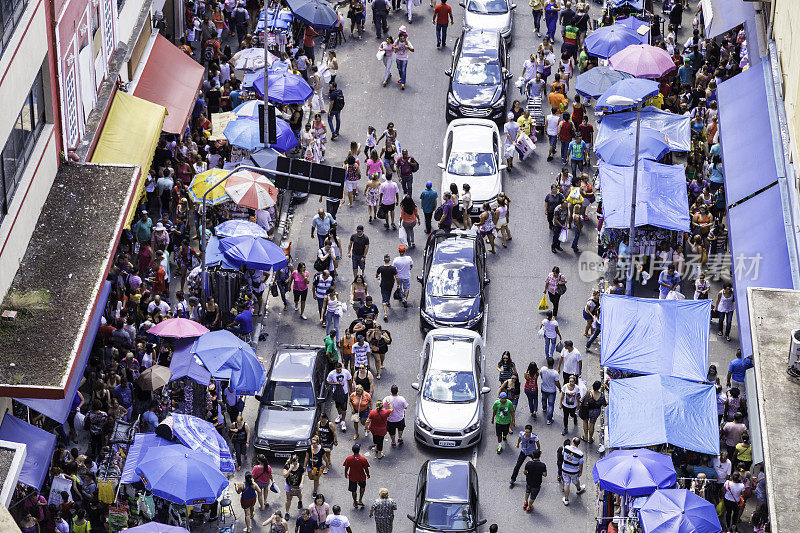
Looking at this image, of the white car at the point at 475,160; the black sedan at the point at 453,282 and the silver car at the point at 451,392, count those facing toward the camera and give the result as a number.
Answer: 3

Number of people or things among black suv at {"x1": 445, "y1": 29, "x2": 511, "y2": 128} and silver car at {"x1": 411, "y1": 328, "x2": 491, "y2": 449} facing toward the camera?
2

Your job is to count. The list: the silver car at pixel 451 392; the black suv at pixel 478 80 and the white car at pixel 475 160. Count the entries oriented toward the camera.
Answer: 3

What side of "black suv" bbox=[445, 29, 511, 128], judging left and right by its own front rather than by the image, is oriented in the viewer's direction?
front

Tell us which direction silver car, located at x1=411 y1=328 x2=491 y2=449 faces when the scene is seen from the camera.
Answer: facing the viewer

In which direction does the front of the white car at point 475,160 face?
toward the camera

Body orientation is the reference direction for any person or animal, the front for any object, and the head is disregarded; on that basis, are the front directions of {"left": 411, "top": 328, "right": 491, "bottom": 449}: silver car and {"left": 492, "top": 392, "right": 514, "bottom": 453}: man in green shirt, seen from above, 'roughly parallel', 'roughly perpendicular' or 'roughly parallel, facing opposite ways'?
roughly parallel
